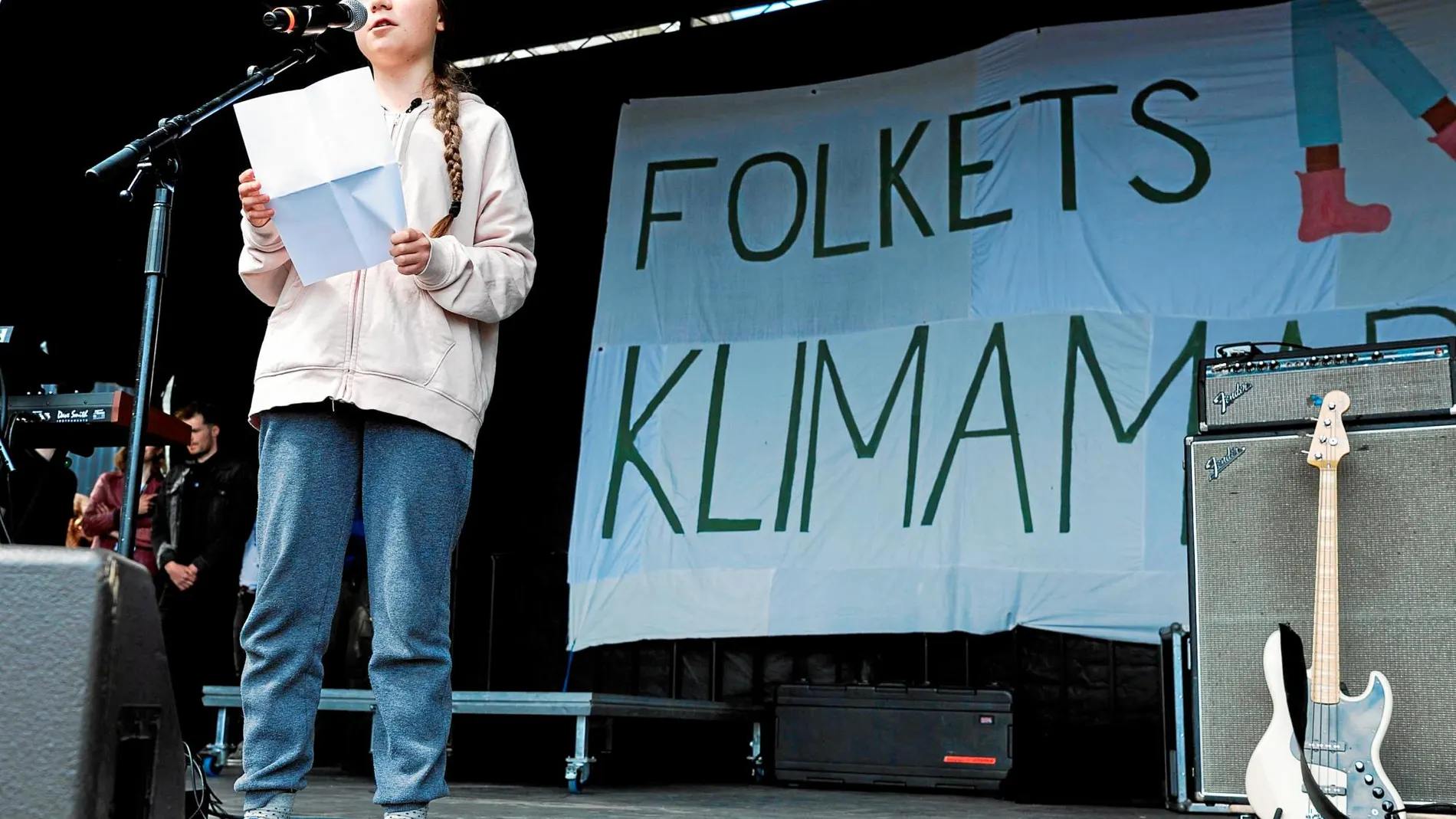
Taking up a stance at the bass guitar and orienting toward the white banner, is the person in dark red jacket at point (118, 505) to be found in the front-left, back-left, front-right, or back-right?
front-left

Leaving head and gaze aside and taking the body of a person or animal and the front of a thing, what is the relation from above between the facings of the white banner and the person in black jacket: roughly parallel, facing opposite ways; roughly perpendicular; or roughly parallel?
roughly parallel

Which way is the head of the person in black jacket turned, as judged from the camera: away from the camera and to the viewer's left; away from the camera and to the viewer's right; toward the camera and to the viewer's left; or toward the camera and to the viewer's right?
toward the camera and to the viewer's left

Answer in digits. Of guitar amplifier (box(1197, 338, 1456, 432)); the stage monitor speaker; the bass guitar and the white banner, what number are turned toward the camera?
3

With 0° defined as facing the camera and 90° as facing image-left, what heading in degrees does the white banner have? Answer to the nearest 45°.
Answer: approximately 0°

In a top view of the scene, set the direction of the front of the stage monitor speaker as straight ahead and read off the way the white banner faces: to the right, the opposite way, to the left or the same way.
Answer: the opposite way

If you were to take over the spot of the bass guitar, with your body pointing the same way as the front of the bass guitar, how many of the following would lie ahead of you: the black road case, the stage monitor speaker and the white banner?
1

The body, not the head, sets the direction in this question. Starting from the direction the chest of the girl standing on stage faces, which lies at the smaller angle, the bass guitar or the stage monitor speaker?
the stage monitor speaker

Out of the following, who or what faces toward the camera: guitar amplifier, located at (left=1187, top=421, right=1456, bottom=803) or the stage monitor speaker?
the guitar amplifier

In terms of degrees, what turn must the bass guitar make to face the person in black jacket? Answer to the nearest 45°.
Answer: approximately 90° to its right

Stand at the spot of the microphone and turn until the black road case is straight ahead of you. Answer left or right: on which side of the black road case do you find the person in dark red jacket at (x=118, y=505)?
left

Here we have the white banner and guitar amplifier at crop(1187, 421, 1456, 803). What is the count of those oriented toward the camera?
2

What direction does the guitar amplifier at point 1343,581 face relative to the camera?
toward the camera

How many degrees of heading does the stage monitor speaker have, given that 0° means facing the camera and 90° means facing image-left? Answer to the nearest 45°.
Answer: approximately 225°

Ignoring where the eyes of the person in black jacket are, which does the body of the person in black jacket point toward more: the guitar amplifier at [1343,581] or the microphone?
the microphone

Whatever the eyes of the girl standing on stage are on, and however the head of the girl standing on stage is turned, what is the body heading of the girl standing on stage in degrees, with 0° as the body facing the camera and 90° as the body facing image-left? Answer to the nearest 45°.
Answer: approximately 45°

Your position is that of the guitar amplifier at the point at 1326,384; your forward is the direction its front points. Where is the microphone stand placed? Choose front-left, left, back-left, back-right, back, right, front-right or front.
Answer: front-right

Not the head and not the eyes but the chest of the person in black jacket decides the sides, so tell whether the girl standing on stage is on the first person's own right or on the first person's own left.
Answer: on the first person's own left
